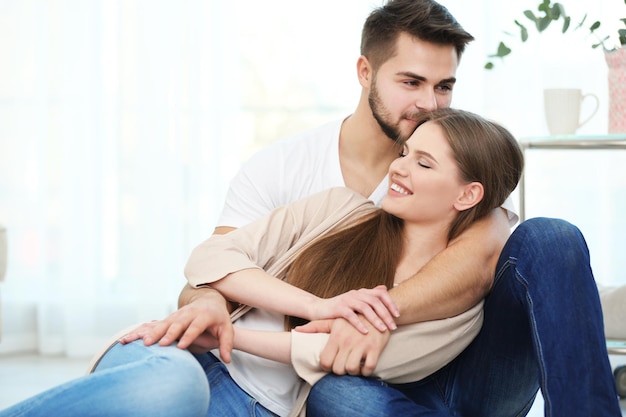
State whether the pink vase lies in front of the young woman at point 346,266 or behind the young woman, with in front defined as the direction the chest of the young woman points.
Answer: behind

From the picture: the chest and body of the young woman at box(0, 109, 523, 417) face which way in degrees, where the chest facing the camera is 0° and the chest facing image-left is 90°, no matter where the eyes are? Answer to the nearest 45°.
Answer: approximately 45°

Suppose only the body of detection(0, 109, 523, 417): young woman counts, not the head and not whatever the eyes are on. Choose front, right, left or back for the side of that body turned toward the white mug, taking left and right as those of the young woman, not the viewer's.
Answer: back

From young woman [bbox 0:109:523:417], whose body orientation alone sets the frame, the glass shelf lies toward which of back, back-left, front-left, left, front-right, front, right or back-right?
back
